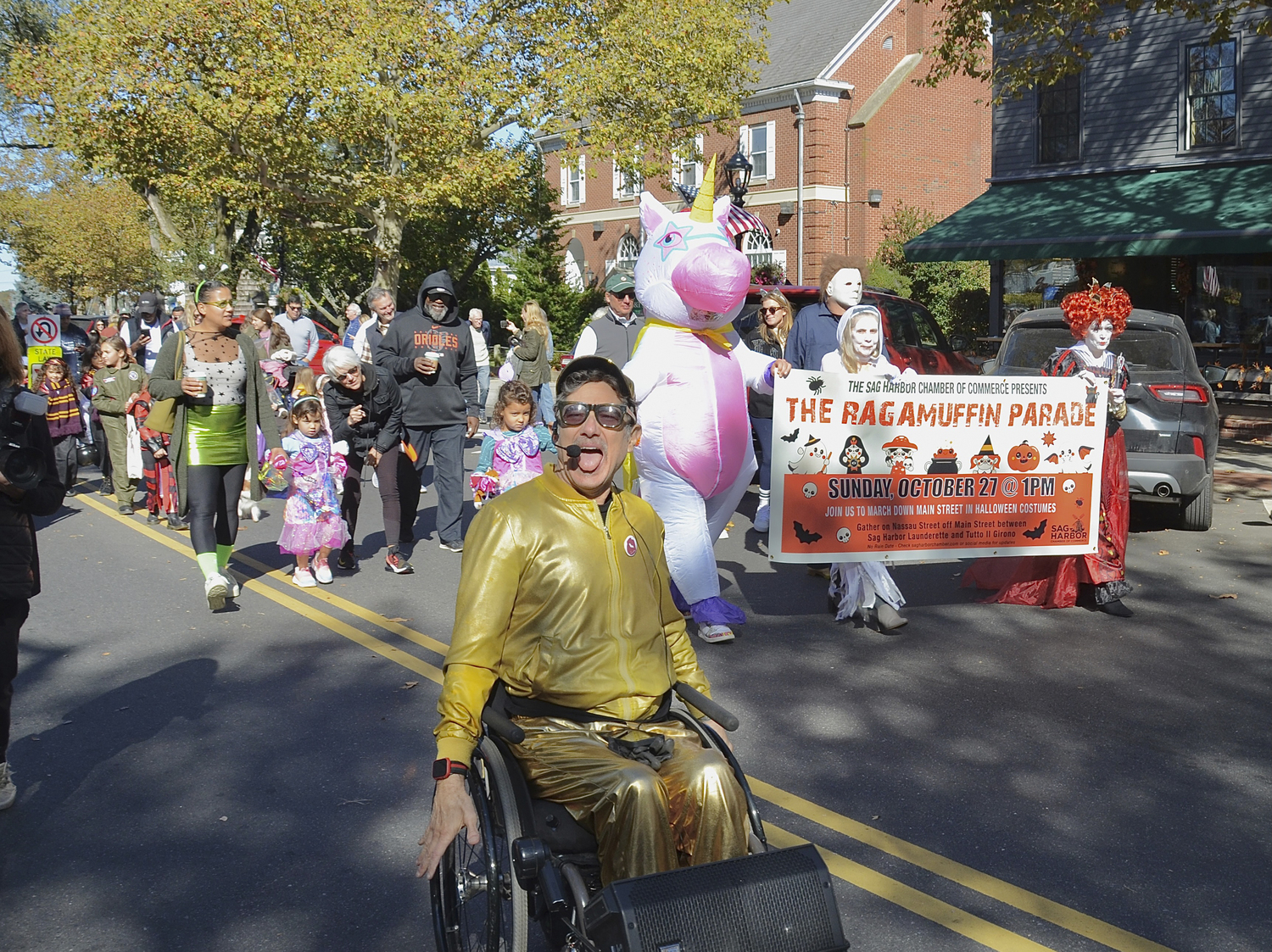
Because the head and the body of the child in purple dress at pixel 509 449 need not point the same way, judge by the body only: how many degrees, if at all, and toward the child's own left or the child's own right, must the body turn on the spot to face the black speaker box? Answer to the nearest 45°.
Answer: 0° — they already face it

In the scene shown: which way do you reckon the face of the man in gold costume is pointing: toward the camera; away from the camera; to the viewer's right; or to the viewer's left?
toward the camera

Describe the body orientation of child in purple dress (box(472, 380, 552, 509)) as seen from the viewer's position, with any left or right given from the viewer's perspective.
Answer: facing the viewer

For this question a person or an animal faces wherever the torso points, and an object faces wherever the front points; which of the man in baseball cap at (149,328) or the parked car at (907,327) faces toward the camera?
the man in baseball cap

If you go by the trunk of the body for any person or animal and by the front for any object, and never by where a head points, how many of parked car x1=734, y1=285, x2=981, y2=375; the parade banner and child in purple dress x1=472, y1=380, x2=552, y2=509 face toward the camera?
2

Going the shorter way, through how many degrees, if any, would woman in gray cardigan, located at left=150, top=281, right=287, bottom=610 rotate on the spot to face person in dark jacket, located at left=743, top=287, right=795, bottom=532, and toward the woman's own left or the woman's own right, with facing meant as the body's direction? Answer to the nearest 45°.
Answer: approximately 90° to the woman's own left

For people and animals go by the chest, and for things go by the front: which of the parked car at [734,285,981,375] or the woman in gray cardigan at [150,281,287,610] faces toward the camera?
the woman in gray cardigan

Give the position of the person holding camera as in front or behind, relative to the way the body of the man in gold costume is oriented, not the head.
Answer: behind

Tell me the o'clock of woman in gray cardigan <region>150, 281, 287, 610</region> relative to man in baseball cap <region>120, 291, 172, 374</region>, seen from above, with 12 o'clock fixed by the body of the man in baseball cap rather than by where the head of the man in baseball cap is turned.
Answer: The woman in gray cardigan is roughly at 12 o'clock from the man in baseball cap.

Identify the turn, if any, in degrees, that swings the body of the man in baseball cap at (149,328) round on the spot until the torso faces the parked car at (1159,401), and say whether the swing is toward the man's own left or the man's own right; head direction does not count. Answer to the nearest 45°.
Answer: approximately 45° to the man's own left

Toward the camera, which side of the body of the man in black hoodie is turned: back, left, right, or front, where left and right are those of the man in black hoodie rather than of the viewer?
front

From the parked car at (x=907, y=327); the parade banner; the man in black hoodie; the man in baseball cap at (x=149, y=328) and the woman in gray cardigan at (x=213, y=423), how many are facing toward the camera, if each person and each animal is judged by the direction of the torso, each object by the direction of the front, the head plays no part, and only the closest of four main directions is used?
4

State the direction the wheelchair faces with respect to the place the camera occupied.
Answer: facing the viewer and to the right of the viewer

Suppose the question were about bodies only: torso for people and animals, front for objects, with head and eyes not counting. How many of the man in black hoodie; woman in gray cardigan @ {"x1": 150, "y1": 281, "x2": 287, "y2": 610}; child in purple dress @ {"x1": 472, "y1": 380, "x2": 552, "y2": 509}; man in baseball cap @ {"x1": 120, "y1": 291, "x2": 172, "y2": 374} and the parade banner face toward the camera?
5

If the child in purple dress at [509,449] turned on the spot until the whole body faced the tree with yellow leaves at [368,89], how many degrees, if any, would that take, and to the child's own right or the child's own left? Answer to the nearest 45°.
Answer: approximately 180°

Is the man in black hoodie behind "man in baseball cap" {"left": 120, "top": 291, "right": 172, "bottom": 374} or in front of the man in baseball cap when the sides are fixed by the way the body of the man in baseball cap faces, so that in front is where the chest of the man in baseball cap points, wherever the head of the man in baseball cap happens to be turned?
in front

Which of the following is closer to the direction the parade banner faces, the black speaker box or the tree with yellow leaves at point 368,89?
the black speaker box
